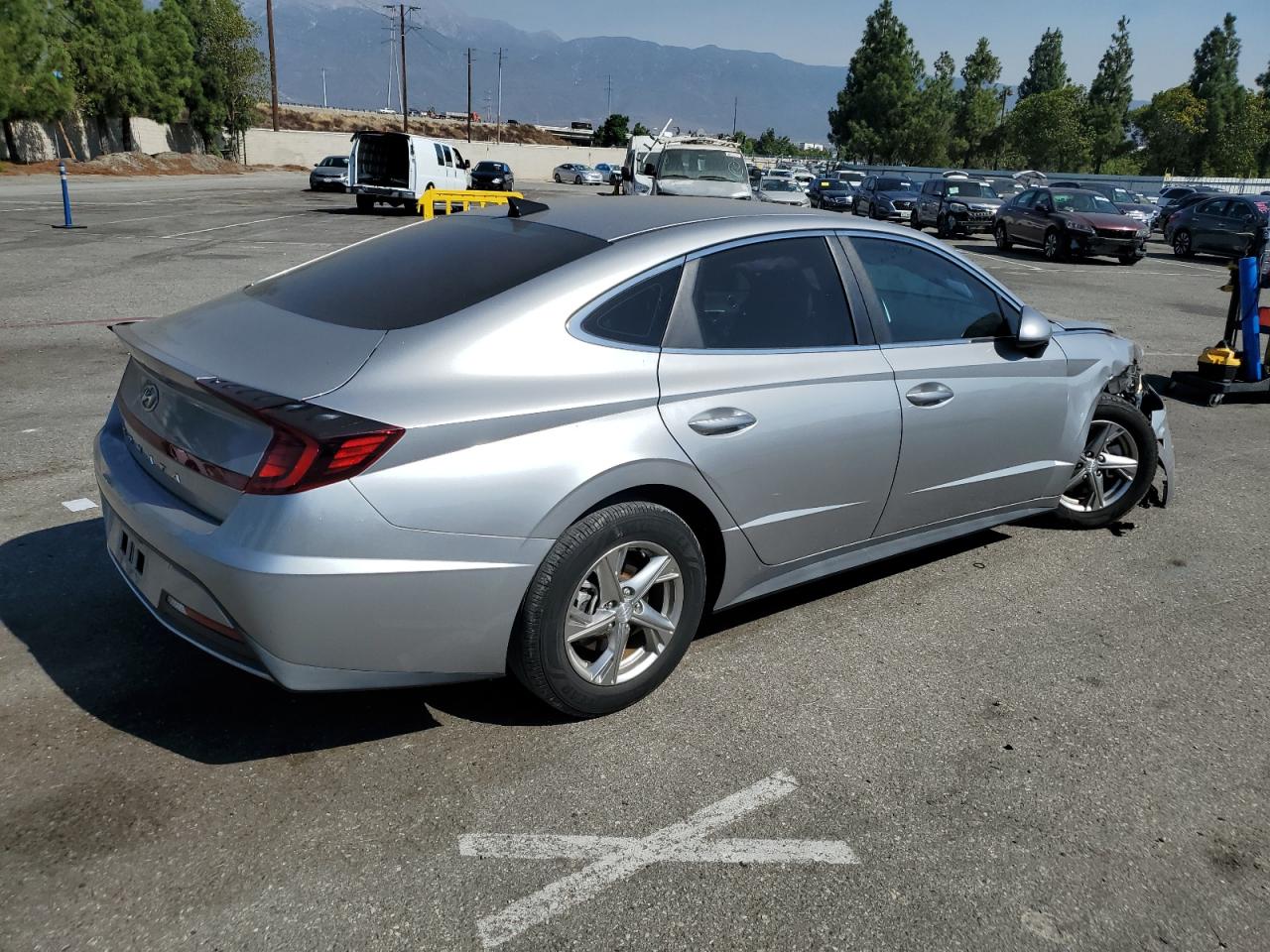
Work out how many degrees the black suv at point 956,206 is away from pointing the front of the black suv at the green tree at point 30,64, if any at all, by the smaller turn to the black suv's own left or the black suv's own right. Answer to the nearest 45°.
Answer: approximately 135° to the black suv's own right

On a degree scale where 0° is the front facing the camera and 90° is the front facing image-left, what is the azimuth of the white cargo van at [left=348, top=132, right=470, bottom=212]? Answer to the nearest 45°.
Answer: approximately 225°

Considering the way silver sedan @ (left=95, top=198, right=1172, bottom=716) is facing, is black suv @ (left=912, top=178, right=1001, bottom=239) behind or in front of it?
in front

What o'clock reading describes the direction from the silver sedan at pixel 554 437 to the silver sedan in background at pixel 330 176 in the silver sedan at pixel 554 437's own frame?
The silver sedan in background is roughly at 10 o'clock from the silver sedan.

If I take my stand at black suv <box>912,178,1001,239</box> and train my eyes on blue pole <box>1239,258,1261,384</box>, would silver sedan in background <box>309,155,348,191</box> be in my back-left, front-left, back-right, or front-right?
back-right

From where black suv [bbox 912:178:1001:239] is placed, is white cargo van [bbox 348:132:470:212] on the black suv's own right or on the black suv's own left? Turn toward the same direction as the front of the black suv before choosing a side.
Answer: on the black suv's own right

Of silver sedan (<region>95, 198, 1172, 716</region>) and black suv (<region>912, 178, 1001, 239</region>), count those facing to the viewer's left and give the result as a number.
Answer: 0

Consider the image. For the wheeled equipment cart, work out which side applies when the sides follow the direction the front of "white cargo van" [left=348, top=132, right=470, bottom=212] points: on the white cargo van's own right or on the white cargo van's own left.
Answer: on the white cargo van's own right

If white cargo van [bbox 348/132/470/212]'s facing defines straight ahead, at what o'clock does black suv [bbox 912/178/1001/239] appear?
The black suv is roughly at 2 o'clock from the white cargo van.

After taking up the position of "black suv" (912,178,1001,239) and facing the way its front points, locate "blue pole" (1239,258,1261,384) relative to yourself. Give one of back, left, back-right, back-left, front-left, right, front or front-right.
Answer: front-right

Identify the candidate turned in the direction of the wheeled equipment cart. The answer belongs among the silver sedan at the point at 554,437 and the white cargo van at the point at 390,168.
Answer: the silver sedan

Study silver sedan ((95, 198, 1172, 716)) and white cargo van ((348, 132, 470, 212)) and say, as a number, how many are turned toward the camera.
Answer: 0

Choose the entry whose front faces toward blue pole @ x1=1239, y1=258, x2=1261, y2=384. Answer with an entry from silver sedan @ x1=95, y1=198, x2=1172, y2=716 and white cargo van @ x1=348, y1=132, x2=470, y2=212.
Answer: the silver sedan

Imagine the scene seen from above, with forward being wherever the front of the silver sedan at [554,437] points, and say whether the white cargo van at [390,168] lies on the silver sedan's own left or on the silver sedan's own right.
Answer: on the silver sedan's own left

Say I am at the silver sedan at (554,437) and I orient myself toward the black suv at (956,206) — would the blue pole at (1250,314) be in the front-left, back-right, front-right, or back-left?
front-right

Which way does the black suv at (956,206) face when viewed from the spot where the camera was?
facing the viewer and to the right of the viewer

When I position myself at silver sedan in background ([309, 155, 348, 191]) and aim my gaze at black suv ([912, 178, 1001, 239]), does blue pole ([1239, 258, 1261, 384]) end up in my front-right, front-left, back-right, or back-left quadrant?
front-right

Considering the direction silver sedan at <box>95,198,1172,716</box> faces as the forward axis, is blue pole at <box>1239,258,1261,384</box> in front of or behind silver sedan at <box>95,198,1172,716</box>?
in front
